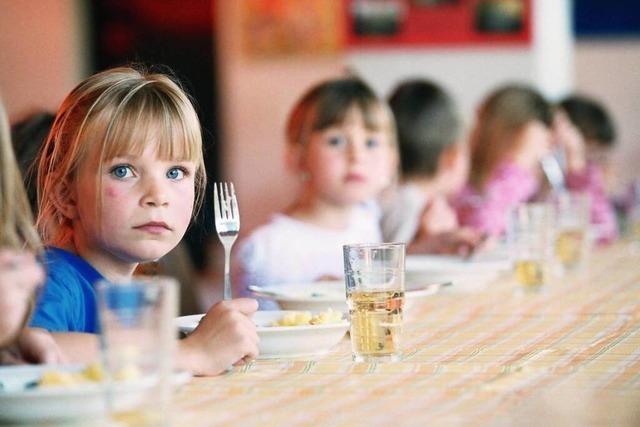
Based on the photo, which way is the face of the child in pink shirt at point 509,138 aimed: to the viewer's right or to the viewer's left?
to the viewer's right

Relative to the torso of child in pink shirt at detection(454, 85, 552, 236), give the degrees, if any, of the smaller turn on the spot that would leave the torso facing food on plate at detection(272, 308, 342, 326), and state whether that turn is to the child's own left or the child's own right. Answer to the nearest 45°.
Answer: approximately 90° to the child's own right

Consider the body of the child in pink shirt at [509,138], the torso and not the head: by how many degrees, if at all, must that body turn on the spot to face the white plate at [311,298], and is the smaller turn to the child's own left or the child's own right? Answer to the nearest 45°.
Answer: approximately 90° to the child's own right

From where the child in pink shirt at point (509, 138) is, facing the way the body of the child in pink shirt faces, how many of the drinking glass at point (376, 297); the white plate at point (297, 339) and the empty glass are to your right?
3

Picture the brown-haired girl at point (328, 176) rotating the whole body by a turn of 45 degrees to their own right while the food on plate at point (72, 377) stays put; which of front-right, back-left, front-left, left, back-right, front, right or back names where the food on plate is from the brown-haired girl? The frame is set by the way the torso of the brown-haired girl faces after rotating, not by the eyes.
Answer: front
